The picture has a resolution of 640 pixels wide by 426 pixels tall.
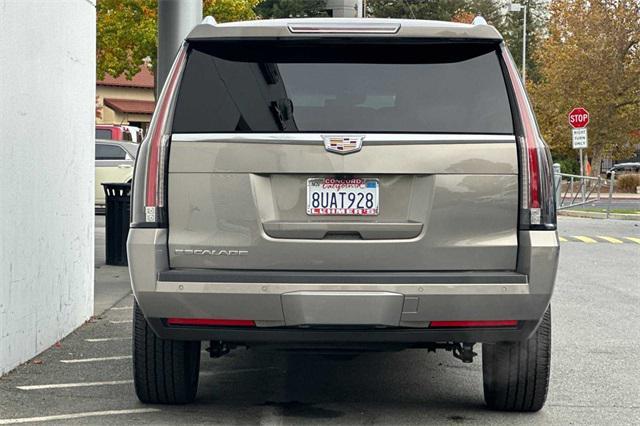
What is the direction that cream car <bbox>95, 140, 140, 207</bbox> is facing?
to the viewer's left

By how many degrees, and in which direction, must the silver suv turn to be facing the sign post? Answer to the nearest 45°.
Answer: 0° — it already faces it

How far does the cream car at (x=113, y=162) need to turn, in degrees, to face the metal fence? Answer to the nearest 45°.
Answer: approximately 180°

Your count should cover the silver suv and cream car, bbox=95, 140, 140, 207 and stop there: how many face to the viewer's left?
1

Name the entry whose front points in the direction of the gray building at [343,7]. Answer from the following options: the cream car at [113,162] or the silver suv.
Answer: the silver suv

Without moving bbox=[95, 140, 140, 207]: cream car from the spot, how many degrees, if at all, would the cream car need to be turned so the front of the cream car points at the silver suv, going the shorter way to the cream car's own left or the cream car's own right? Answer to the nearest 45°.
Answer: approximately 90° to the cream car's own left

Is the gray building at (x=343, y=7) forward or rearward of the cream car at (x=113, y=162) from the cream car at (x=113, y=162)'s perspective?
rearward

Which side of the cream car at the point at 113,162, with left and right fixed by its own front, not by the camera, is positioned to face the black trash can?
left

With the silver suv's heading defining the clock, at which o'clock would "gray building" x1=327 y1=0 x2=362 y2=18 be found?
The gray building is roughly at 12 o'clock from the silver suv.

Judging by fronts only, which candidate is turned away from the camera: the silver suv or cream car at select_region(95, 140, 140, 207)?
the silver suv

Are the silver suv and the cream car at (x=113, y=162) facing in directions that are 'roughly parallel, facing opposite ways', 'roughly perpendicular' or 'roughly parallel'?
roughly perpendicular

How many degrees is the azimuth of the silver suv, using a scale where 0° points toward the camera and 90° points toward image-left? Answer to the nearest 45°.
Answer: approximately 180°
